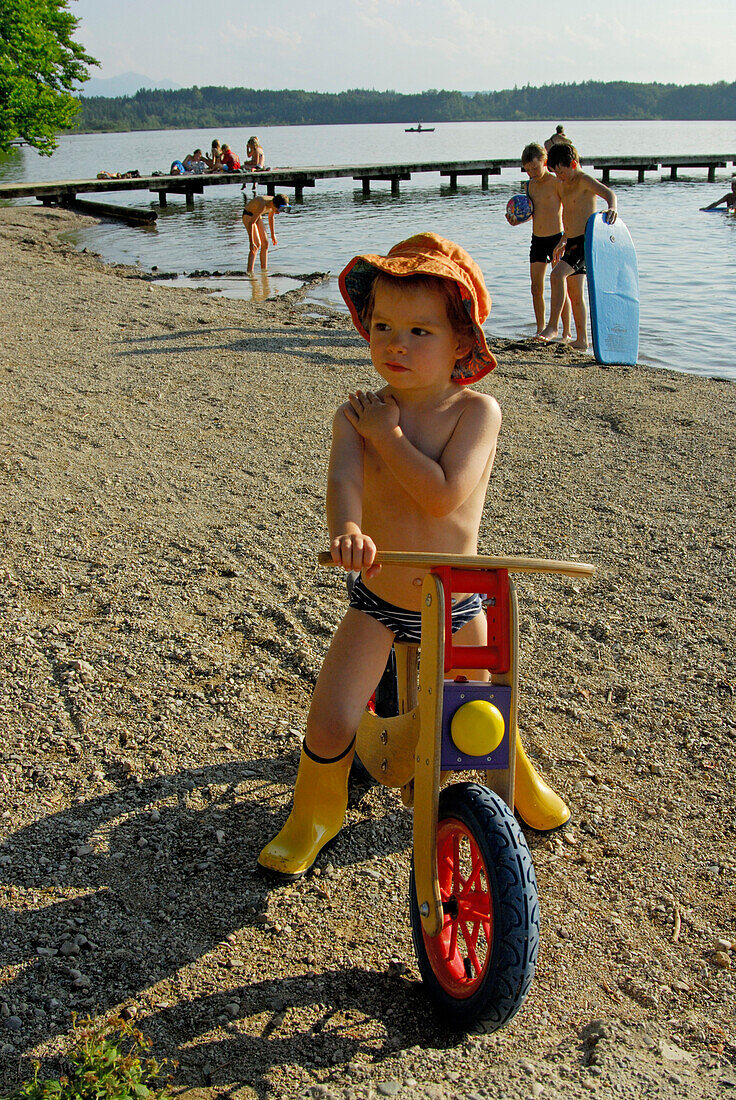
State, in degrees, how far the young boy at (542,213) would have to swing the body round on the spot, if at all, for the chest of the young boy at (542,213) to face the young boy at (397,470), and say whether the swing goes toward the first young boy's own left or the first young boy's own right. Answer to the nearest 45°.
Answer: approximately 45° to the first young boy's own left

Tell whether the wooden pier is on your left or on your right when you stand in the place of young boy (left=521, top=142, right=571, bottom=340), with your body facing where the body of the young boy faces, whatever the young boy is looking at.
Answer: on your right

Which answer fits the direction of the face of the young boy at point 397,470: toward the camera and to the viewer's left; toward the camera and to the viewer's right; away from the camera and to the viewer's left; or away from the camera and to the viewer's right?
toward the camera and to the viewer's left

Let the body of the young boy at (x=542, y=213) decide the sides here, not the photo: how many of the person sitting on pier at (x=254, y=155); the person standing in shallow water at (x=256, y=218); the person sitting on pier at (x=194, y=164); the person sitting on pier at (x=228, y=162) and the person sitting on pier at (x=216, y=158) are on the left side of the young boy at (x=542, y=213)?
0

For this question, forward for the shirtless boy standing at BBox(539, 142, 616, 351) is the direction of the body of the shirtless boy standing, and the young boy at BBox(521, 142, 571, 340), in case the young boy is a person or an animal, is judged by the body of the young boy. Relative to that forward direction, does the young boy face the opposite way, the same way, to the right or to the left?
the same way

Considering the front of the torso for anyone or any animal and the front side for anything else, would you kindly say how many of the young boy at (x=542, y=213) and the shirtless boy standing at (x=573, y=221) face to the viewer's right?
0

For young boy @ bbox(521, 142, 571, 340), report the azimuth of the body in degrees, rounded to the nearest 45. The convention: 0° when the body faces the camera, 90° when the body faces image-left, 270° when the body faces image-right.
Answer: approximately 45°

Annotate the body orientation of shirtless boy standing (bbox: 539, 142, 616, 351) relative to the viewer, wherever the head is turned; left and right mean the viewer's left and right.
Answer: facing the viewer and to the left of the viewer

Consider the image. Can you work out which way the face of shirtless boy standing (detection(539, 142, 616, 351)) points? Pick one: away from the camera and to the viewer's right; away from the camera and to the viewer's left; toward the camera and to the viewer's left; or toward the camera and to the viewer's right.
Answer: toward the camera and to the viewer's left

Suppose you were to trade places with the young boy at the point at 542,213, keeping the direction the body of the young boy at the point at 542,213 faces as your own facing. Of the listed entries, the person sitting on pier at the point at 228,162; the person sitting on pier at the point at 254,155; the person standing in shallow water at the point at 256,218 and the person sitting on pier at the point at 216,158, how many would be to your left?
0

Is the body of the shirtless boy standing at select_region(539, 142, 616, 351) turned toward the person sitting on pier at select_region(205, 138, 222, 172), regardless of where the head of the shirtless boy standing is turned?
no

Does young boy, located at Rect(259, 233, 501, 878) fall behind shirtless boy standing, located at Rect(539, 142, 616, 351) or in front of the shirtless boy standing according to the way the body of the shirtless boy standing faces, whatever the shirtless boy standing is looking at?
in front
